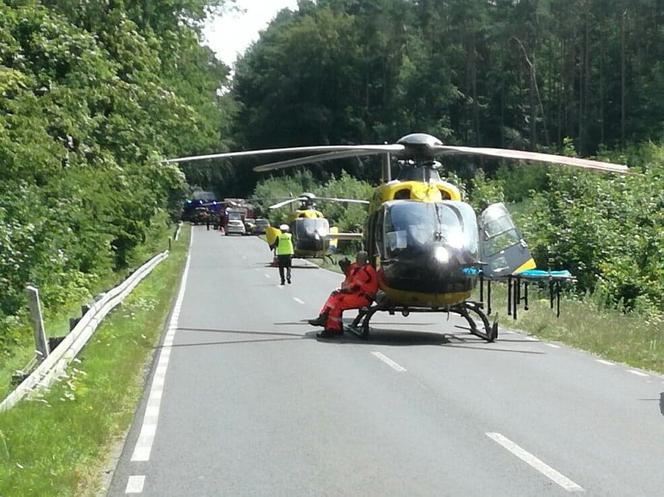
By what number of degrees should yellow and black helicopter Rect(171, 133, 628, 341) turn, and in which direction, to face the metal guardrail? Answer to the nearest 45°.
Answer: approximately 45° to its right

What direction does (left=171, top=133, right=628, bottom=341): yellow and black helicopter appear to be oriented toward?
toward the camera
